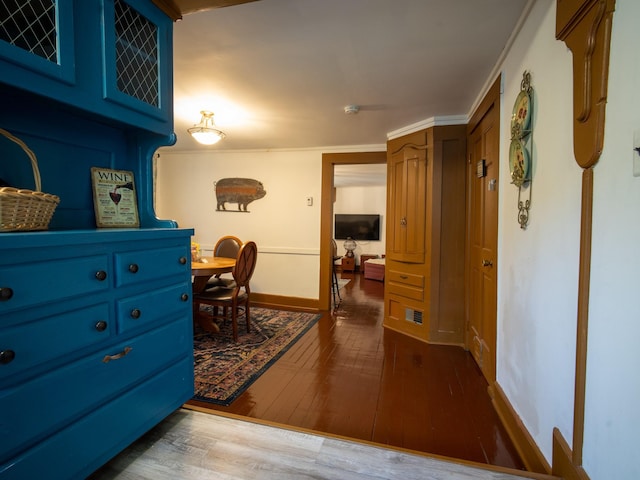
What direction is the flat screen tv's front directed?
toward the camera

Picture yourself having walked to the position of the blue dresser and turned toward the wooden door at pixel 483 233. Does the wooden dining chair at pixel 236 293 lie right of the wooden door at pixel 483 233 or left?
left

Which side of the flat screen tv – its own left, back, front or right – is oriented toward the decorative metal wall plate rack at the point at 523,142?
front

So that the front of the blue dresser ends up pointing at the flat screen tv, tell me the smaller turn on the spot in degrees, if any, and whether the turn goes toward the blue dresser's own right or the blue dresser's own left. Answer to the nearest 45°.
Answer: approximately 90° to the blue dresser's own left

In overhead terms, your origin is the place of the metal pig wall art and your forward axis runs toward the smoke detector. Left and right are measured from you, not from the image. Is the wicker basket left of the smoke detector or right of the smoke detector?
right

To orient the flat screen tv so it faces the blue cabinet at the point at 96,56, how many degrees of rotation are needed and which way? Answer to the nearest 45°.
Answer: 0° — it already faces it

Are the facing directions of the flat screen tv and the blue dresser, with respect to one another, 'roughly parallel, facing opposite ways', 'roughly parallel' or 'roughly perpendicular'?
roughly perpendicular

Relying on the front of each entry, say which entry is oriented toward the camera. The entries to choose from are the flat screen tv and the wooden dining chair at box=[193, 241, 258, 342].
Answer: the flat screen tv

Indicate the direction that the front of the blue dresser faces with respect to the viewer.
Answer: facing the viewer and to the right of the viewer

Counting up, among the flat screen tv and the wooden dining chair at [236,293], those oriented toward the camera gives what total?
1

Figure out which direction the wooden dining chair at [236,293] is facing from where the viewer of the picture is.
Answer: facing away from the viewer and to the left of the viewer

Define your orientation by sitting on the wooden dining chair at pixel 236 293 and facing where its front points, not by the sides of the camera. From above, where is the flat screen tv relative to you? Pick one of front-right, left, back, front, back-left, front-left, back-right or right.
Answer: right

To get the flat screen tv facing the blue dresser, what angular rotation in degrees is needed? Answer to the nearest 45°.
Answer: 0° — it already faces it

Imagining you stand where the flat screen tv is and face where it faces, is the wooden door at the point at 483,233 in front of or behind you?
in front

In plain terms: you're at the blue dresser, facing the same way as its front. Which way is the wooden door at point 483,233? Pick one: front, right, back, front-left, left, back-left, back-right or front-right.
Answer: front-left

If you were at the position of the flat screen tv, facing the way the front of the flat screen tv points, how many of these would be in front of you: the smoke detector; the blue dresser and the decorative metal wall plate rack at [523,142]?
3

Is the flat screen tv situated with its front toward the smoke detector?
yes

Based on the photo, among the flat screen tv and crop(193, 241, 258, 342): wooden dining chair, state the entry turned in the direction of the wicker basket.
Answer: the flat screen tv

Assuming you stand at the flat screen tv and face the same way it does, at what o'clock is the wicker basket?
The wicker basket is roughly at 12 o'clock from the flat screen tv.
